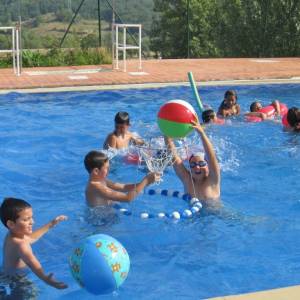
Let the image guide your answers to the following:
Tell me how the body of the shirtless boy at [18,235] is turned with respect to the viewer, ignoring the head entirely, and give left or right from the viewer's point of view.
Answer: facing to the right of the viewer

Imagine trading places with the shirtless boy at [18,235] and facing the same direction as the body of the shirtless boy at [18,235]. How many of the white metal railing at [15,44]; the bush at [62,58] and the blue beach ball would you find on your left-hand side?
2

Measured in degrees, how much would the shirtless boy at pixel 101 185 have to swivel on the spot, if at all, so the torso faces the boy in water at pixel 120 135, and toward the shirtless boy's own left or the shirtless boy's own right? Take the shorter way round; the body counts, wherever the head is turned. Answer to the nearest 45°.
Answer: approximately 90° to the shirtless boy's own left

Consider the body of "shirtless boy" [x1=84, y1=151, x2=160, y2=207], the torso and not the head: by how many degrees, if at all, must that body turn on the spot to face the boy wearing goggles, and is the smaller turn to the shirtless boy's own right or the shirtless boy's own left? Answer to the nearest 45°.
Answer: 0° — they already face them

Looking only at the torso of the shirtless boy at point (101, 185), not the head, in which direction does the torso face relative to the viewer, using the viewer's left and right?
facing to the right of the viewer

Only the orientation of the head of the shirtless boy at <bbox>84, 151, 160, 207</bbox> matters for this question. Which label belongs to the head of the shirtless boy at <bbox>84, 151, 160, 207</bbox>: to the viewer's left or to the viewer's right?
to the viewer's right

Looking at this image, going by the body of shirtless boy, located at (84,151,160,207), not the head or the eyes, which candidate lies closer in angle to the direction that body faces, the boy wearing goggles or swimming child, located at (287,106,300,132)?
the boy wearing goggles

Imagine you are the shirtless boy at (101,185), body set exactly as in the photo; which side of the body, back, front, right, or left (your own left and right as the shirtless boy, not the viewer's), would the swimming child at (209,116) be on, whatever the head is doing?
left
